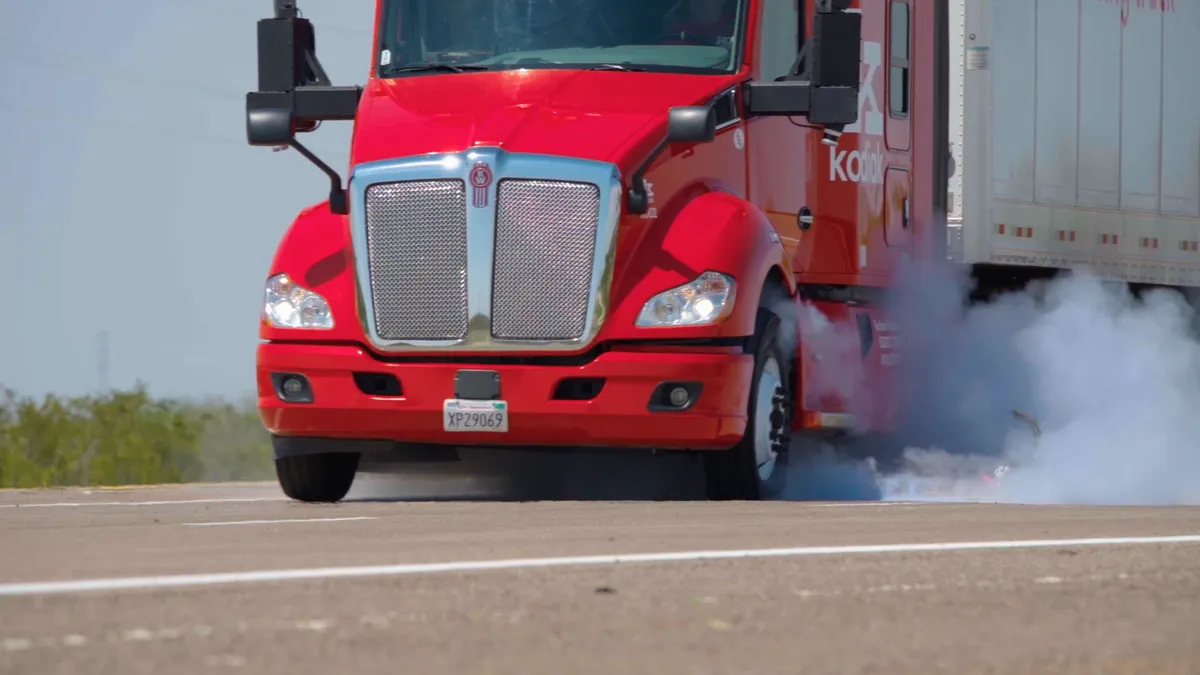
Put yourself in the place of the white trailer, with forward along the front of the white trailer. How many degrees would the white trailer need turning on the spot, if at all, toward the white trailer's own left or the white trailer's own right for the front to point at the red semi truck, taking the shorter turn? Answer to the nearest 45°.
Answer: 0° — it already faces it

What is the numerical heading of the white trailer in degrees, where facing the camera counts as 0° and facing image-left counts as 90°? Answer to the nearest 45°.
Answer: approximately 45°

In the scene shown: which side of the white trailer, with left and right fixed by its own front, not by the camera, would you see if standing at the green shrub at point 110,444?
right

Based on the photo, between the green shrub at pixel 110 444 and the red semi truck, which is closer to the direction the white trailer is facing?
the red semi truck
